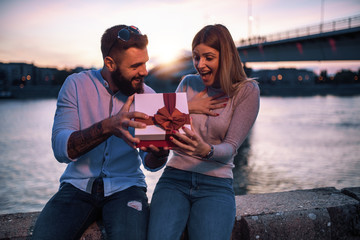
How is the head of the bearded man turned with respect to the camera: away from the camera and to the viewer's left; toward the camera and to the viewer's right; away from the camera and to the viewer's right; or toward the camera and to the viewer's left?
toward the camera and to the viewer's right

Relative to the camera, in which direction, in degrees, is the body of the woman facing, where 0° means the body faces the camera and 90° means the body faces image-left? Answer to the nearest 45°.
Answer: approximately 45°

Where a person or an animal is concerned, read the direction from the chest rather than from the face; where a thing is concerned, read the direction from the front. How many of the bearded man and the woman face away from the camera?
0

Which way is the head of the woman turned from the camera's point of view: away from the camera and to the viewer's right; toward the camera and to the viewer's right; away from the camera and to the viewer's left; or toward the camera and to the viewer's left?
toward the camera and to the viewer's left

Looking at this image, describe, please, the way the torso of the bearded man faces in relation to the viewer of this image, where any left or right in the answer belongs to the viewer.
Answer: facing the viewer and to the right of the viewer
